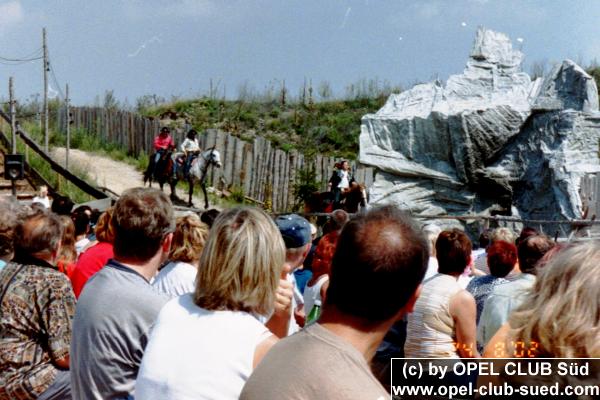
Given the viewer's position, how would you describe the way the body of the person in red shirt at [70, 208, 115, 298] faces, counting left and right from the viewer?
facing away from the viewer

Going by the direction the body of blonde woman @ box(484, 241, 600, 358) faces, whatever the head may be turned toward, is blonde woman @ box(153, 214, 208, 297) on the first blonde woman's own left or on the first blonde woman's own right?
on the first blonde woman's own left

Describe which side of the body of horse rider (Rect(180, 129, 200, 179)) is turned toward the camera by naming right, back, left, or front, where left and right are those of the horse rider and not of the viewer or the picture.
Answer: right

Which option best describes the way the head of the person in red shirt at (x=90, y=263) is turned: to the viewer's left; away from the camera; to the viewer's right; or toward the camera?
away from the camera

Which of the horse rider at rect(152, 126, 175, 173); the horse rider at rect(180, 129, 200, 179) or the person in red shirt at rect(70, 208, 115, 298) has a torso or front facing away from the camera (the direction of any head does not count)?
the person in red shirt

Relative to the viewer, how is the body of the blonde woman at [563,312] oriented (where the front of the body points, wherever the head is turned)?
away from the camera

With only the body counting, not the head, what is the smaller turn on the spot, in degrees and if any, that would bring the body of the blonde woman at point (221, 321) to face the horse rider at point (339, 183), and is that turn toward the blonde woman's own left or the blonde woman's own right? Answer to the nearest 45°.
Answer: approximately 45° to the blonde woman's own left

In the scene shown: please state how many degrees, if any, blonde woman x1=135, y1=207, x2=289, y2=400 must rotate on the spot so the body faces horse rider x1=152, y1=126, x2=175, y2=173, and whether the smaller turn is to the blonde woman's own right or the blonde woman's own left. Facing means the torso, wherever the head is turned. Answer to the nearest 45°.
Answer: approximately 45° to the blonde woman's own left

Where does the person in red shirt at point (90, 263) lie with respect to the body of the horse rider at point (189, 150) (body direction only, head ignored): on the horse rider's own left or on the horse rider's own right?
on the horse rider's own right

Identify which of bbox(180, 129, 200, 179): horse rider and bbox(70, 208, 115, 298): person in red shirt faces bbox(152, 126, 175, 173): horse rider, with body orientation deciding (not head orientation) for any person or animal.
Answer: the person in red shirt

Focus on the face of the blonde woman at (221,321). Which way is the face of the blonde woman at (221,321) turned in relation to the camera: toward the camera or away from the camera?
away from the camera

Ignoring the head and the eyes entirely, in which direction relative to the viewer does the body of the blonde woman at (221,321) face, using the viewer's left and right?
facing away from the viewer and to the right of the viewer

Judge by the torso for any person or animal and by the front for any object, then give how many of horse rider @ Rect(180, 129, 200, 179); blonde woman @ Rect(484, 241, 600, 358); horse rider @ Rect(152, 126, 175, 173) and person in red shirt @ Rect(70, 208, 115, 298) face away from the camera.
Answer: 2

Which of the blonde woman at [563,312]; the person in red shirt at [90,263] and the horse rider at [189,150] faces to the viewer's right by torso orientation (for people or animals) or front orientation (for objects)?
the horse rider
